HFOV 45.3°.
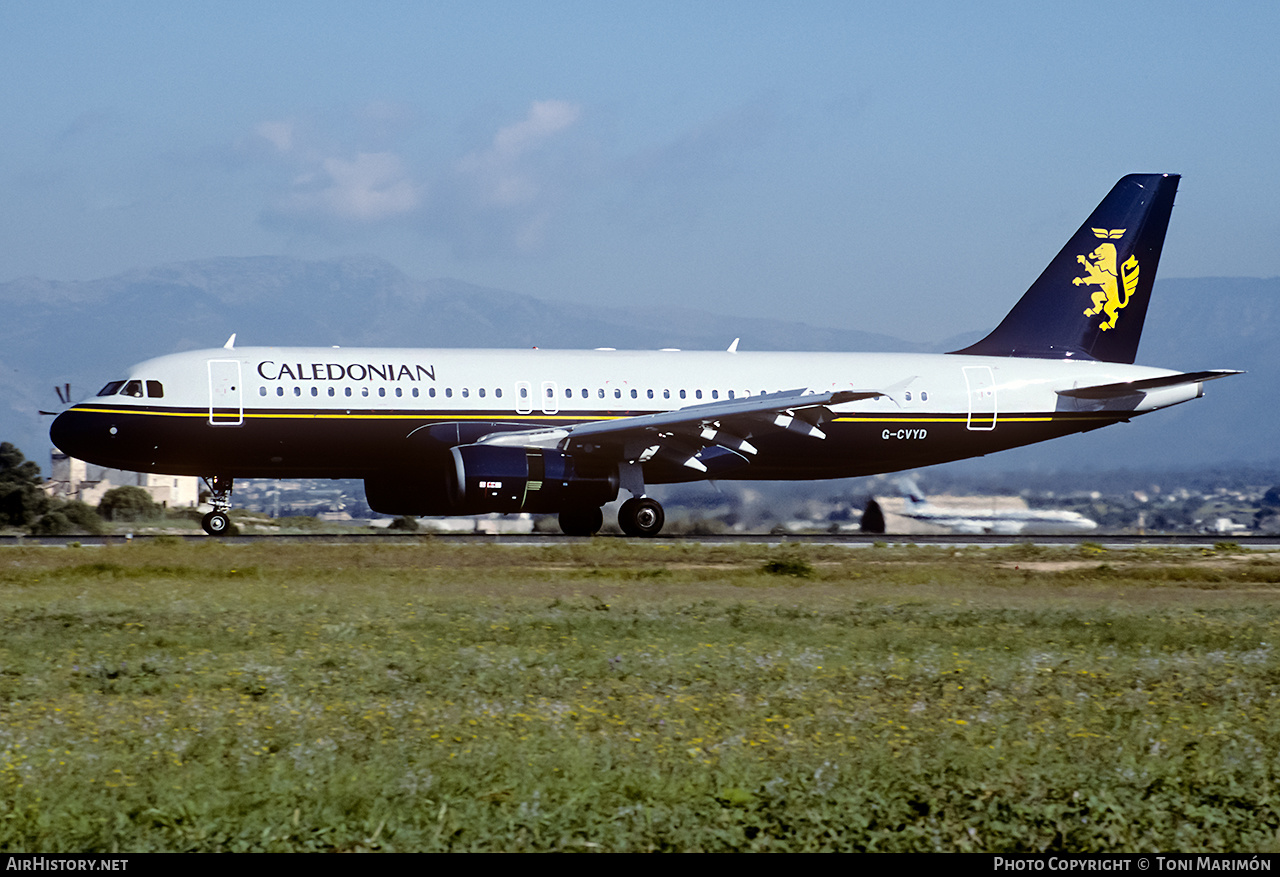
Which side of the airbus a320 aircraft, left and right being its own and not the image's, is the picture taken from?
left

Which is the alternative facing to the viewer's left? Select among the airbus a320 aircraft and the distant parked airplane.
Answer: the airbus a320 aircraft

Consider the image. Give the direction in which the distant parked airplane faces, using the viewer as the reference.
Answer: facing to the right of the viewer

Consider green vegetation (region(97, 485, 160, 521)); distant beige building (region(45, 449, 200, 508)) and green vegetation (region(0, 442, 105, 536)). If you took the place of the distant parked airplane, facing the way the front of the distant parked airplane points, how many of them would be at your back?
3

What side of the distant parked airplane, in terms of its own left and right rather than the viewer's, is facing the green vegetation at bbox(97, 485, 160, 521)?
back

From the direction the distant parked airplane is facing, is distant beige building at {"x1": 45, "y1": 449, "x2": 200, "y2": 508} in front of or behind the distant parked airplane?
behind

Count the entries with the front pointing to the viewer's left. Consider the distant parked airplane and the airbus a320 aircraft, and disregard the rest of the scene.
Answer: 1

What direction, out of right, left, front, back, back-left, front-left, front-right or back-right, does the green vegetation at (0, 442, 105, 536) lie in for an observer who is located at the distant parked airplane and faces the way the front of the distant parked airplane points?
back

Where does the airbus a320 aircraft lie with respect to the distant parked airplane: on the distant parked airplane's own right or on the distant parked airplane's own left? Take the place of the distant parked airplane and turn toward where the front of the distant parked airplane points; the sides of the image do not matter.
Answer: on the distant parked airplane's own right

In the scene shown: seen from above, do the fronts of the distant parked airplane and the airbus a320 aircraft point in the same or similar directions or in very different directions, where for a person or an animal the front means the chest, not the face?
very different directions

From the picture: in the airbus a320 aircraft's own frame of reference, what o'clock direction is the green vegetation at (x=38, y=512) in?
The green vegetation is roughly at 1 o'clock from the airbus a320 aircraft.

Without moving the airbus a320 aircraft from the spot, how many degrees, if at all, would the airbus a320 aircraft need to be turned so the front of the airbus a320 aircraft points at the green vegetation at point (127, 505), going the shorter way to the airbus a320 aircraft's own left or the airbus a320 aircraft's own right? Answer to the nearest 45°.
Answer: approximately 45° to the airbus a320 aircraft's own right
